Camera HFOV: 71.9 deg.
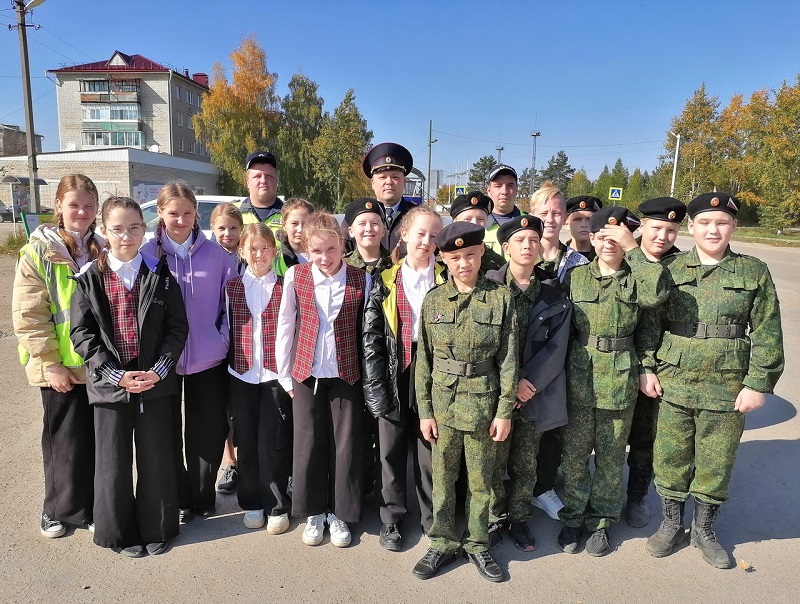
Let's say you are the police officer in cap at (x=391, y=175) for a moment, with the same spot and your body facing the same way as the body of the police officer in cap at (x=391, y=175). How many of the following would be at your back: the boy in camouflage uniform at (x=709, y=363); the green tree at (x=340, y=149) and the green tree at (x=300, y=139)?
2

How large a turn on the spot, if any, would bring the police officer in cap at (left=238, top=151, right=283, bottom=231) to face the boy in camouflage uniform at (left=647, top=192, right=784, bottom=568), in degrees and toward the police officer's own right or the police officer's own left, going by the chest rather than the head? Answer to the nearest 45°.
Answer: approximately 45° to the police officer's own left

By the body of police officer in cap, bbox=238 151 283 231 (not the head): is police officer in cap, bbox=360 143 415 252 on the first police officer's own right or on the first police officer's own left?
on the first police officer's own left

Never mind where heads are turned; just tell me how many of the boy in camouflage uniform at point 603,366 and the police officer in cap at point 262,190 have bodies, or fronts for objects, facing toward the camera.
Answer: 2

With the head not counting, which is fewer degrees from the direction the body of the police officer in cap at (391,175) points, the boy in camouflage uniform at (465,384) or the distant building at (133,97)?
the boy in camouflage uniform

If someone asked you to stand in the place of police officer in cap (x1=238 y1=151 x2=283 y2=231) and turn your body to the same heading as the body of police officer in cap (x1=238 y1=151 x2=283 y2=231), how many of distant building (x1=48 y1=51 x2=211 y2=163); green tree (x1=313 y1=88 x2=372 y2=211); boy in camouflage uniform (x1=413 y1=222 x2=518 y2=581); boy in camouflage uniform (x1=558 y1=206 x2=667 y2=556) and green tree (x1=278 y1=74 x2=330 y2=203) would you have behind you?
3

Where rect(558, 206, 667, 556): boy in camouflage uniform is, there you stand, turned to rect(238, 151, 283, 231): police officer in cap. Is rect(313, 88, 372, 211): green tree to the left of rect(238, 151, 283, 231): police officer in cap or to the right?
right

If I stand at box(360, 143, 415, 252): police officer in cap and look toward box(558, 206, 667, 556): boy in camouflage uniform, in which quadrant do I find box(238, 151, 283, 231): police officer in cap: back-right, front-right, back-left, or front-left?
back-right

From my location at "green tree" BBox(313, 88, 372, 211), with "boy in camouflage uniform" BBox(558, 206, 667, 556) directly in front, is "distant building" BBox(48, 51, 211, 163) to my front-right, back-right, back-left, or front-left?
back-right
